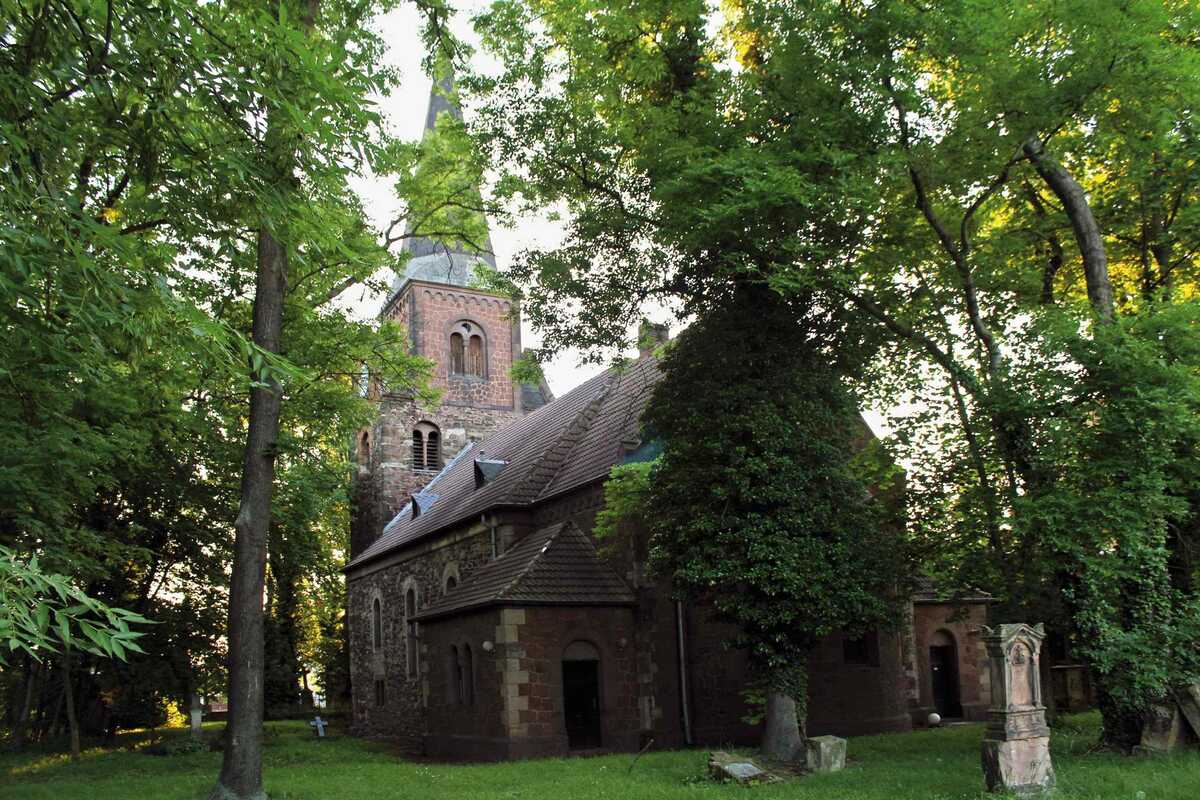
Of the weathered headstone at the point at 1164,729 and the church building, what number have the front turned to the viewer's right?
0

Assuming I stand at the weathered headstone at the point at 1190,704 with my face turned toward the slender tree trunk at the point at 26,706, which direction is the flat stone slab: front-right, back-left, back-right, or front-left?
front-left

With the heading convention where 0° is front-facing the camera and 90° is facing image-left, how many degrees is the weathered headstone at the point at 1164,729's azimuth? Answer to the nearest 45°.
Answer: approximately 45°

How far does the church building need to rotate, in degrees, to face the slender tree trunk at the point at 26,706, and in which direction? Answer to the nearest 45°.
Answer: approximately 90° to its right

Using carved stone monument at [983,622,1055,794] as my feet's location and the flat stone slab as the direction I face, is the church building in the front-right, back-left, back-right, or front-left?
front-right

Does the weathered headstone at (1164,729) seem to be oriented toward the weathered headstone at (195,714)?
no

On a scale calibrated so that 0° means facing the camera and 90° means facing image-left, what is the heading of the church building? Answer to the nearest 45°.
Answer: approximately 135°

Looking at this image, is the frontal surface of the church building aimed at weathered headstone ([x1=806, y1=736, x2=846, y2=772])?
no

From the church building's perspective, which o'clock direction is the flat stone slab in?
The flat stone slab is roughly at 7 o'clock from the church building.
